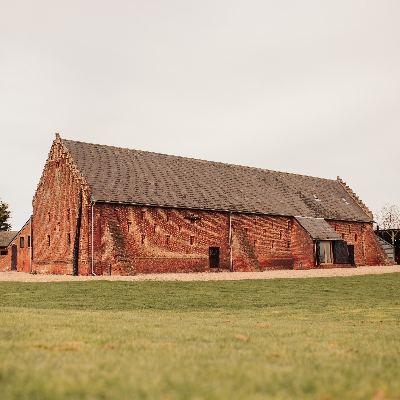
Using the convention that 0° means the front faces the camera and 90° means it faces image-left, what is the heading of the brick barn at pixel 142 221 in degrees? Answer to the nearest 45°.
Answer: approximately 315°
